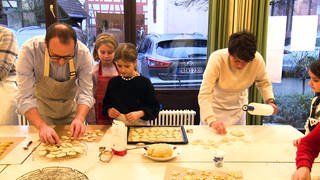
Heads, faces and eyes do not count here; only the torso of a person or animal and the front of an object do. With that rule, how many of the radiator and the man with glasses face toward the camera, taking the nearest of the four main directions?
2

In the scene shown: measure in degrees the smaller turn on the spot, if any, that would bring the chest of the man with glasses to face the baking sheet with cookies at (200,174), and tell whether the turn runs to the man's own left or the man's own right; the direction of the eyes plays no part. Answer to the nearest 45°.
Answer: approximately 45° to the man's own left

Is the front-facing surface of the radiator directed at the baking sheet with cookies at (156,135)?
yes

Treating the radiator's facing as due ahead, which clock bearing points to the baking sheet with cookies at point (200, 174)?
The baking sheet with cookies is roughly at 12 o'clock from the radiator.

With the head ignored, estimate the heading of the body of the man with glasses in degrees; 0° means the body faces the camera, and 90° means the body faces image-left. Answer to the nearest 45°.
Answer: approximately 0°

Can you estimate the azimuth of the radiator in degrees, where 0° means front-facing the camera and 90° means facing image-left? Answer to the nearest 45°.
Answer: approximately 0°

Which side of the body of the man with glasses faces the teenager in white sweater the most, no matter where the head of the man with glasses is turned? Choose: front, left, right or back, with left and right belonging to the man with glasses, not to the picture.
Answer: left

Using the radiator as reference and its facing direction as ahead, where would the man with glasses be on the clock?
The man with glasses is roughly at 1 o'clock from the radiator.

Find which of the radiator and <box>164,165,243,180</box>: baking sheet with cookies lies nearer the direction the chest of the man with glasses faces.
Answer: the baking sheet with cookies

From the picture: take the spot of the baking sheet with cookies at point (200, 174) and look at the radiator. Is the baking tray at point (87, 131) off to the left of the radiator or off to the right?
left
